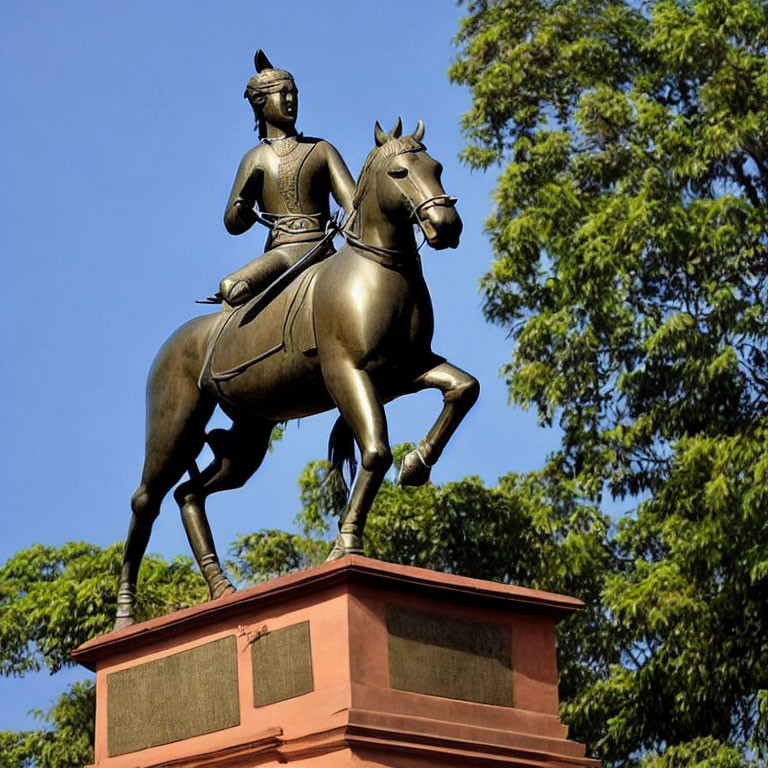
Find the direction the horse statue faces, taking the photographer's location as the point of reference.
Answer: facing the viewer and to the right of the viewer
